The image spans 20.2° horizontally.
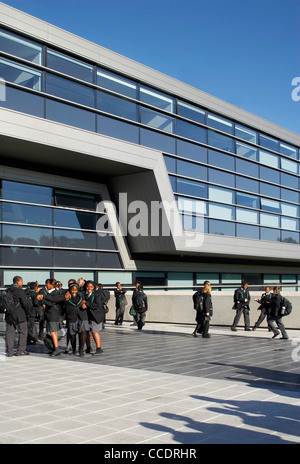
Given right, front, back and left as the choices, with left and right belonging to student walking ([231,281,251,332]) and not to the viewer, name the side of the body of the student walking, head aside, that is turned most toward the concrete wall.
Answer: back

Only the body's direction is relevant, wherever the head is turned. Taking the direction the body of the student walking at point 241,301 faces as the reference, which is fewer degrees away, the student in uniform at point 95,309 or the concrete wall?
the student in uniform

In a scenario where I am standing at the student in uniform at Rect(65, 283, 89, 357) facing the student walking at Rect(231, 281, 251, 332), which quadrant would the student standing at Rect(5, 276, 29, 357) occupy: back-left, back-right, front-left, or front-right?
back-left

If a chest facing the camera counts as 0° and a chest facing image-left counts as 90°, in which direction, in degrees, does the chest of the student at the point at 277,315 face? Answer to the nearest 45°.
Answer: approximately 90°

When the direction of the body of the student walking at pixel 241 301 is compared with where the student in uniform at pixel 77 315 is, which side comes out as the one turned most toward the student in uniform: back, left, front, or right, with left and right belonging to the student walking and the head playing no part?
right

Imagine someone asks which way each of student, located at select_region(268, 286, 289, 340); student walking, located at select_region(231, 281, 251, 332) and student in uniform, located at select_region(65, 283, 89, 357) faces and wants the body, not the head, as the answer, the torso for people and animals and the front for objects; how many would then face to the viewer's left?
1

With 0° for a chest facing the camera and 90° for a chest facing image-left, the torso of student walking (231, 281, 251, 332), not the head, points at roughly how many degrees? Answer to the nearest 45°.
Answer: approximately 315°

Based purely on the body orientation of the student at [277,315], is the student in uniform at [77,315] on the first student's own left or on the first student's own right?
on the first student's own left

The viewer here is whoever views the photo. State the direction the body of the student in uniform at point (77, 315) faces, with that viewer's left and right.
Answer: facing the viewer

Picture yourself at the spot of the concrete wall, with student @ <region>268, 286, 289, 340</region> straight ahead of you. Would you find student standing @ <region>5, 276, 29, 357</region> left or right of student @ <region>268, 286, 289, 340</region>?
right
